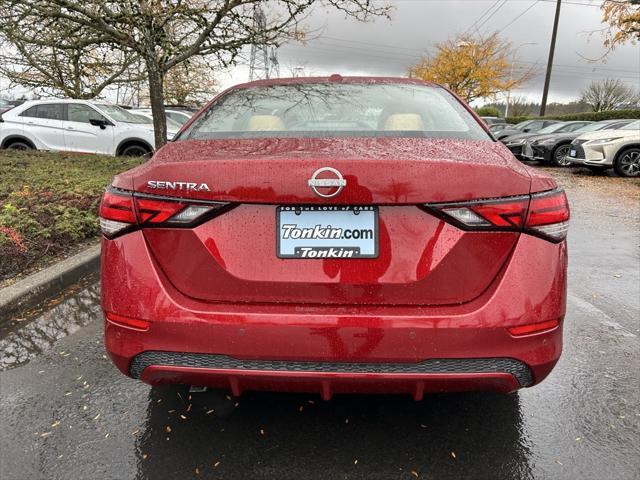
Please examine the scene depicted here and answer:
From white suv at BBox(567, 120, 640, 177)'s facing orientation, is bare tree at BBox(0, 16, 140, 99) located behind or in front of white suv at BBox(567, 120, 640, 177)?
in front

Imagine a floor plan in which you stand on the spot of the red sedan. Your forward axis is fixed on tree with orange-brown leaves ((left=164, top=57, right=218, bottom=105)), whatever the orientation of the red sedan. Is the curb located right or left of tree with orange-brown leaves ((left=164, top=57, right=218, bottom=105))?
left

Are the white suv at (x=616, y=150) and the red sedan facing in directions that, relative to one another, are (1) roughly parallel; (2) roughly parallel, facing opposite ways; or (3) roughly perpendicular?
roughly perpendicular

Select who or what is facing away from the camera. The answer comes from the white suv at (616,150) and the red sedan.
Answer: the red sedan

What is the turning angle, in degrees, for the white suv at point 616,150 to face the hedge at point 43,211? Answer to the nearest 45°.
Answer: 0° — it already faces it

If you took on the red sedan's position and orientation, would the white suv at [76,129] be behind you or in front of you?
in front

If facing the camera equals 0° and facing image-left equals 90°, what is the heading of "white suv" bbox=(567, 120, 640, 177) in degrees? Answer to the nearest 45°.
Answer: approximately 45°

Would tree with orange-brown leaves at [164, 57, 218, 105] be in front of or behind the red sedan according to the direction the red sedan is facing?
in front

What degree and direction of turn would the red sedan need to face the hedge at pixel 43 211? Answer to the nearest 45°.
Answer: approximately 45° to its left

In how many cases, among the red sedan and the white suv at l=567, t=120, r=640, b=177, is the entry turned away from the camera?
1

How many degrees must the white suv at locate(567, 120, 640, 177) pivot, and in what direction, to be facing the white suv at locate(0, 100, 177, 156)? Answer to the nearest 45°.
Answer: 0° — it already faces it

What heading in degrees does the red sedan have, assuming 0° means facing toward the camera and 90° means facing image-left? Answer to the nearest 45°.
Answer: approximately 180°
